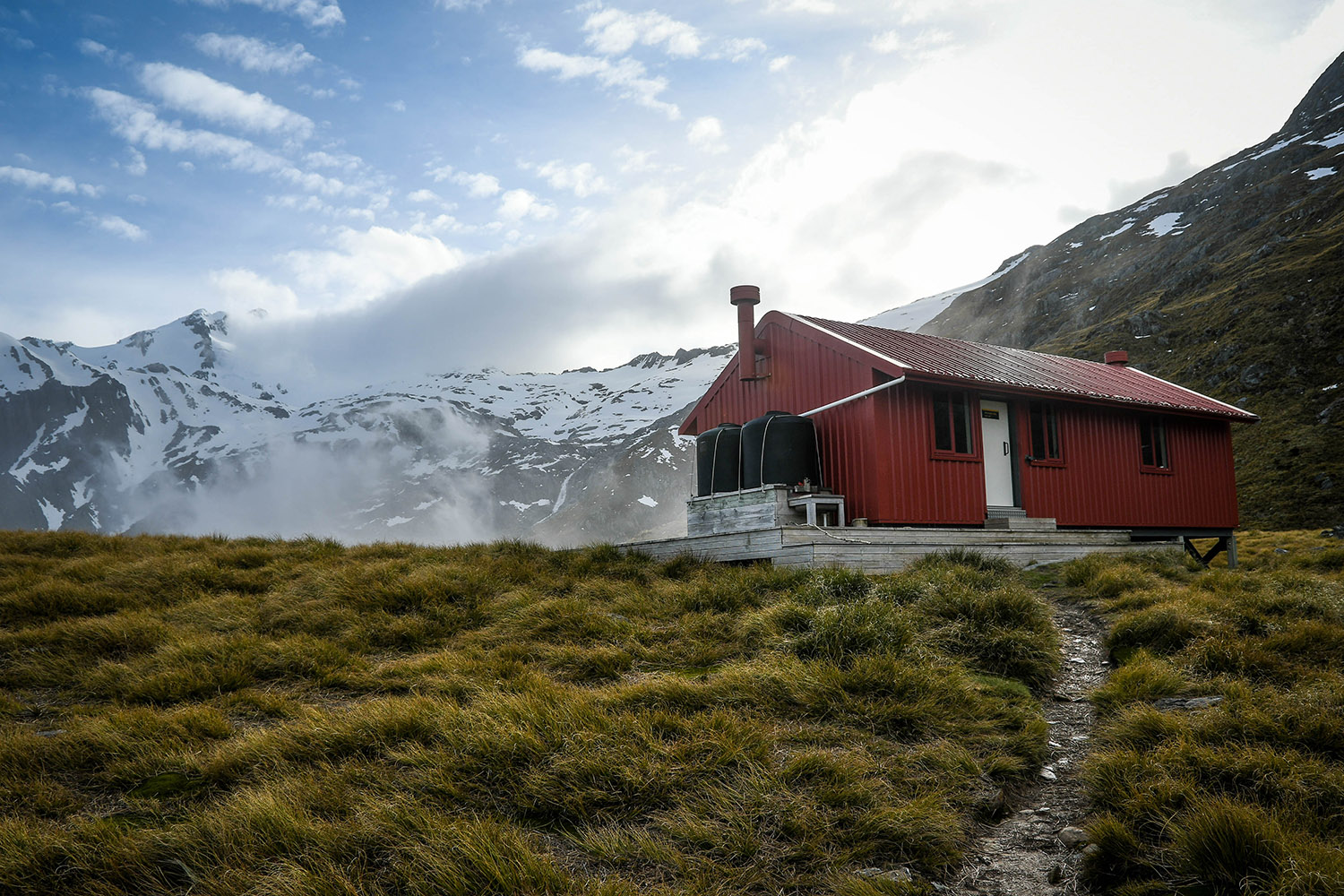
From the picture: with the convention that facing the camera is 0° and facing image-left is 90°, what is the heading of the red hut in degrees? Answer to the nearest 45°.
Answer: approximately 315°

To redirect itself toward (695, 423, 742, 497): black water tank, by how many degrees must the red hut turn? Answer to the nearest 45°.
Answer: approximately 135° to its right
